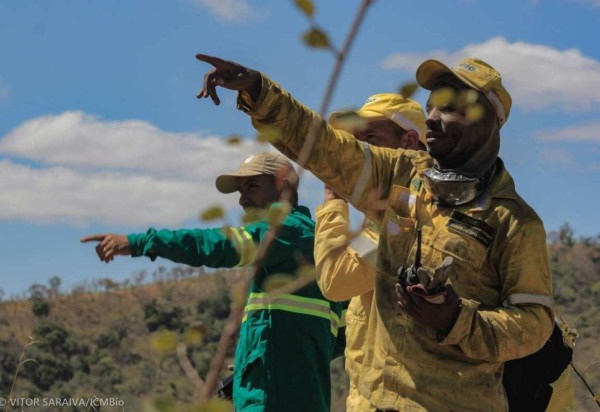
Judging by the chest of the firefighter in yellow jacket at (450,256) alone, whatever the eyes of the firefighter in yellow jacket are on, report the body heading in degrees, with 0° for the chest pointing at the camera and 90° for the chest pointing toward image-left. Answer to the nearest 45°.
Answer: approximately 45°

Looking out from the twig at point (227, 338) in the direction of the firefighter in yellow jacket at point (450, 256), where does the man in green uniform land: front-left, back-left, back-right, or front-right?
front-left

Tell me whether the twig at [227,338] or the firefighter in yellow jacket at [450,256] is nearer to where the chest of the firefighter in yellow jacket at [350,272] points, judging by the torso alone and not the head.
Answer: the twig

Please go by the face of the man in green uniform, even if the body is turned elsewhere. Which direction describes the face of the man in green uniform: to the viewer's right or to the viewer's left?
to the viewer's left

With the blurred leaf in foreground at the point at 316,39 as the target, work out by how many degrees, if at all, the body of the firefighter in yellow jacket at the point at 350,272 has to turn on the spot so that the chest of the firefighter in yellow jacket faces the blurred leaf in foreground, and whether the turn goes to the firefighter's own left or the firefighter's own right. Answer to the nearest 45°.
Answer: approximately 90° to the firefighter's own left

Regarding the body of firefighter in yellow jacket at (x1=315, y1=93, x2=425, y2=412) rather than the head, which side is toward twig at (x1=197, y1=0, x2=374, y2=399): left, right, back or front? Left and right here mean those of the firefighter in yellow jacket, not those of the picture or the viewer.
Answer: left

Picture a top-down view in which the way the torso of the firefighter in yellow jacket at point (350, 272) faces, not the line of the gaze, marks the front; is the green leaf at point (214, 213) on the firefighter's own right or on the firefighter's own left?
on the firefighter's own left

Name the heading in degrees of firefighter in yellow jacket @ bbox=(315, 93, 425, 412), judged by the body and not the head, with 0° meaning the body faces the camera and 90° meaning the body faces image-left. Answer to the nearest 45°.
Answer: approximately 90°

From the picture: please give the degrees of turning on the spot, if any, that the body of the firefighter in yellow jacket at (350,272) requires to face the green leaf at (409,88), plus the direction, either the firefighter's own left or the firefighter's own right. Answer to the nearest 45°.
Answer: approximately 90° to the firefighter's own left

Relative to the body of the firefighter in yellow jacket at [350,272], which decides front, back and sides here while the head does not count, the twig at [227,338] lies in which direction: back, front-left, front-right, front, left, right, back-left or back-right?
left

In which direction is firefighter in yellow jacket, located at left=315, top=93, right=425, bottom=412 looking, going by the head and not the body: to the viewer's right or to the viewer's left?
to the viewer's left

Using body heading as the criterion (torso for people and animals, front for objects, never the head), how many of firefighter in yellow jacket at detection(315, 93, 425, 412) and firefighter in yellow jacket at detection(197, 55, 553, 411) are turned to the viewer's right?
0
